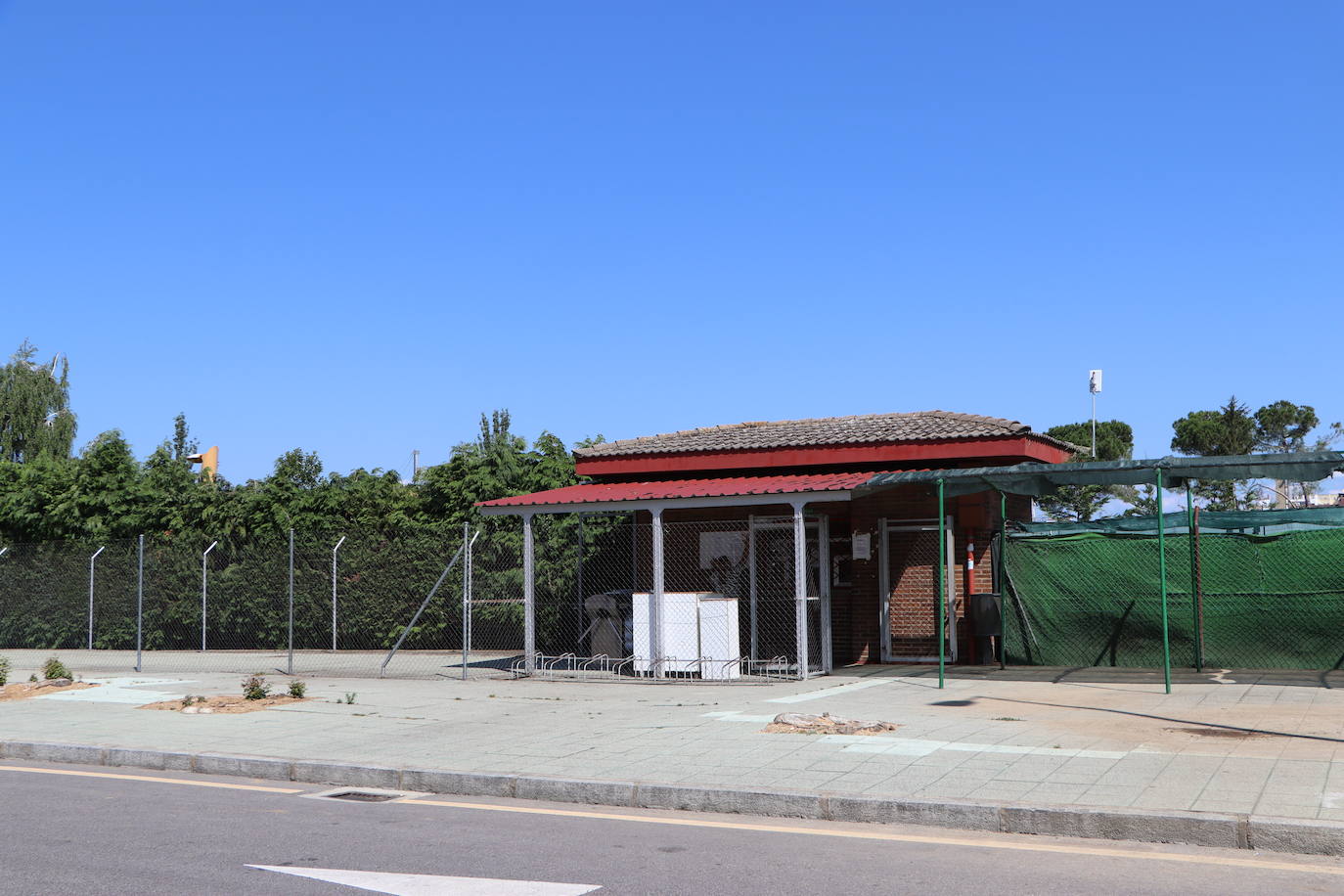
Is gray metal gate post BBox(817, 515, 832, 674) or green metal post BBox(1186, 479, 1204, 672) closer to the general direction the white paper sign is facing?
the gray metal gate post

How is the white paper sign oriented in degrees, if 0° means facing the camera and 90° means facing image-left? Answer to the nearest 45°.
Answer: approximately 0°

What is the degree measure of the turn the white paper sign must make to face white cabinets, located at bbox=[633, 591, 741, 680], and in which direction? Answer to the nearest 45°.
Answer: approximately 45° to its right

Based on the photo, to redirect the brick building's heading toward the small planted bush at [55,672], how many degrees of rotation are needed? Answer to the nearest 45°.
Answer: approximately 90° to its right

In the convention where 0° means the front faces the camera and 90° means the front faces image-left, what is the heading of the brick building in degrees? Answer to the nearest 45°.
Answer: approximately 0°

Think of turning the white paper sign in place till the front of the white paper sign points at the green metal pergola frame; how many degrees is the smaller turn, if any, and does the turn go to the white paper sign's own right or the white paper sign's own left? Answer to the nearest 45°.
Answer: approximately 45° to the white paper sign's own left

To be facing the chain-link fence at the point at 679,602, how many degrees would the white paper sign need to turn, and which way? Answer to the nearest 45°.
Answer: approximately 90° to its right

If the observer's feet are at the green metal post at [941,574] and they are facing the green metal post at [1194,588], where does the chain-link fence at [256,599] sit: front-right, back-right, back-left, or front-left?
back-left

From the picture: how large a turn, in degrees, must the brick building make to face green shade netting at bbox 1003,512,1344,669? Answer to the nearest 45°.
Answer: approximately 45° to its left

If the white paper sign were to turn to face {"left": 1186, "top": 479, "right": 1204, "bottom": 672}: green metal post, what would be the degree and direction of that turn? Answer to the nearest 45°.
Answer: approximately 45° to its left

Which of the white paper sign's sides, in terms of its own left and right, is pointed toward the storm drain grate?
front

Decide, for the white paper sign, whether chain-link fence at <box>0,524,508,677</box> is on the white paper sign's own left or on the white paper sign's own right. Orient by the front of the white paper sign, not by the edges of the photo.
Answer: on the white paper sign's own right

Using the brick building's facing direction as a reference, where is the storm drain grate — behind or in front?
in front
